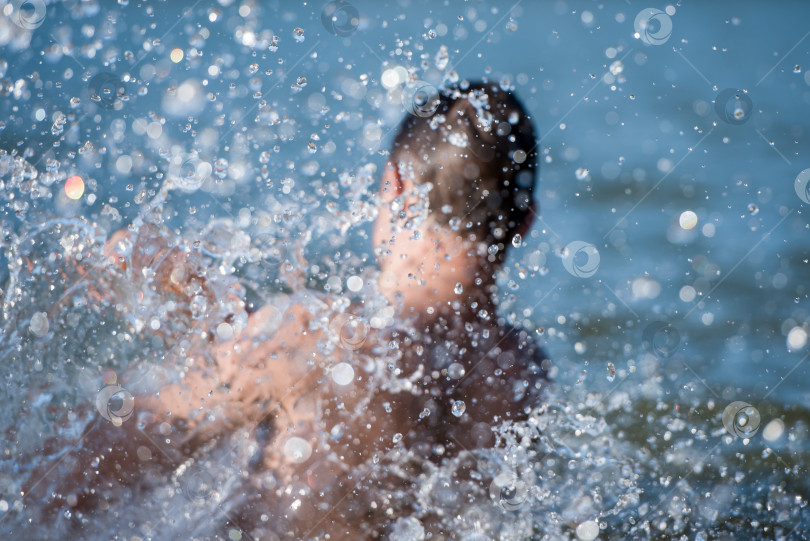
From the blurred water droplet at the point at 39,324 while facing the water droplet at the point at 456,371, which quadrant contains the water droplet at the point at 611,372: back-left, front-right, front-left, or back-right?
front-left

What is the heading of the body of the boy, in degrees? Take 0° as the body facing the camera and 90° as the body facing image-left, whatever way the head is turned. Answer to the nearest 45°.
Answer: approximately 135°

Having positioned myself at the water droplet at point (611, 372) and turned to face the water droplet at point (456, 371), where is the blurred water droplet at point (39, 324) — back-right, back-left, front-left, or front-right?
front-right
